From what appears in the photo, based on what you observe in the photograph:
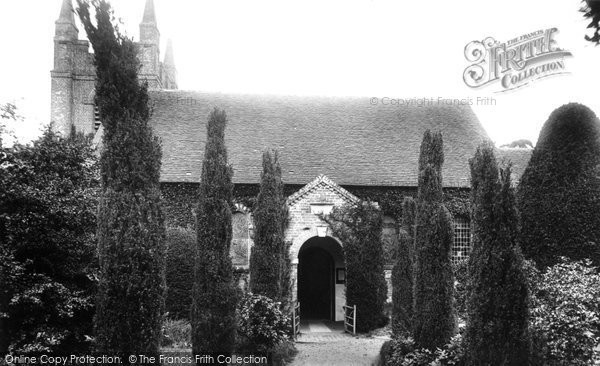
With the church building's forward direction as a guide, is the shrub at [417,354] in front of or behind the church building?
in front

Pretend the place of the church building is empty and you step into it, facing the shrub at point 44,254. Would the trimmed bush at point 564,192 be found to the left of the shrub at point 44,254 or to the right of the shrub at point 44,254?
left

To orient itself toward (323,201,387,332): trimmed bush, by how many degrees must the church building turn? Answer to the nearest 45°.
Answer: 0° — it already faces it

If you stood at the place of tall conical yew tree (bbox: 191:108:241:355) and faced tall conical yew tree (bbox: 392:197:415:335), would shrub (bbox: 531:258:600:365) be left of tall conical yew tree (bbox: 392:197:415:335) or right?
right

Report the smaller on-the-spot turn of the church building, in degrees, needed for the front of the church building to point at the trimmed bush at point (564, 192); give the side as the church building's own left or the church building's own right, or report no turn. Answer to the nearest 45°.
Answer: approximately 45° to the church building's own left

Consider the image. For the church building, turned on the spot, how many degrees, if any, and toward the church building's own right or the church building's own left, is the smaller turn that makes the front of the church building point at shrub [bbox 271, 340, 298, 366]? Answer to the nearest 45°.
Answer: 0° — it already faces it

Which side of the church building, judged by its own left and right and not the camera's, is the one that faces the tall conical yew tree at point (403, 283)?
front

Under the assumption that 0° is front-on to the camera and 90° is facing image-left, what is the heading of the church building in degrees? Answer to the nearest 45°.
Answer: approximately 0°

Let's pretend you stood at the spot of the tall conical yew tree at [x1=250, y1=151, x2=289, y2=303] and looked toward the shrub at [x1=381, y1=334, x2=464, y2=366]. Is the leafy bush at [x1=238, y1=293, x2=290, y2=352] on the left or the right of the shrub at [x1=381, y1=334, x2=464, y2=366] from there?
right
